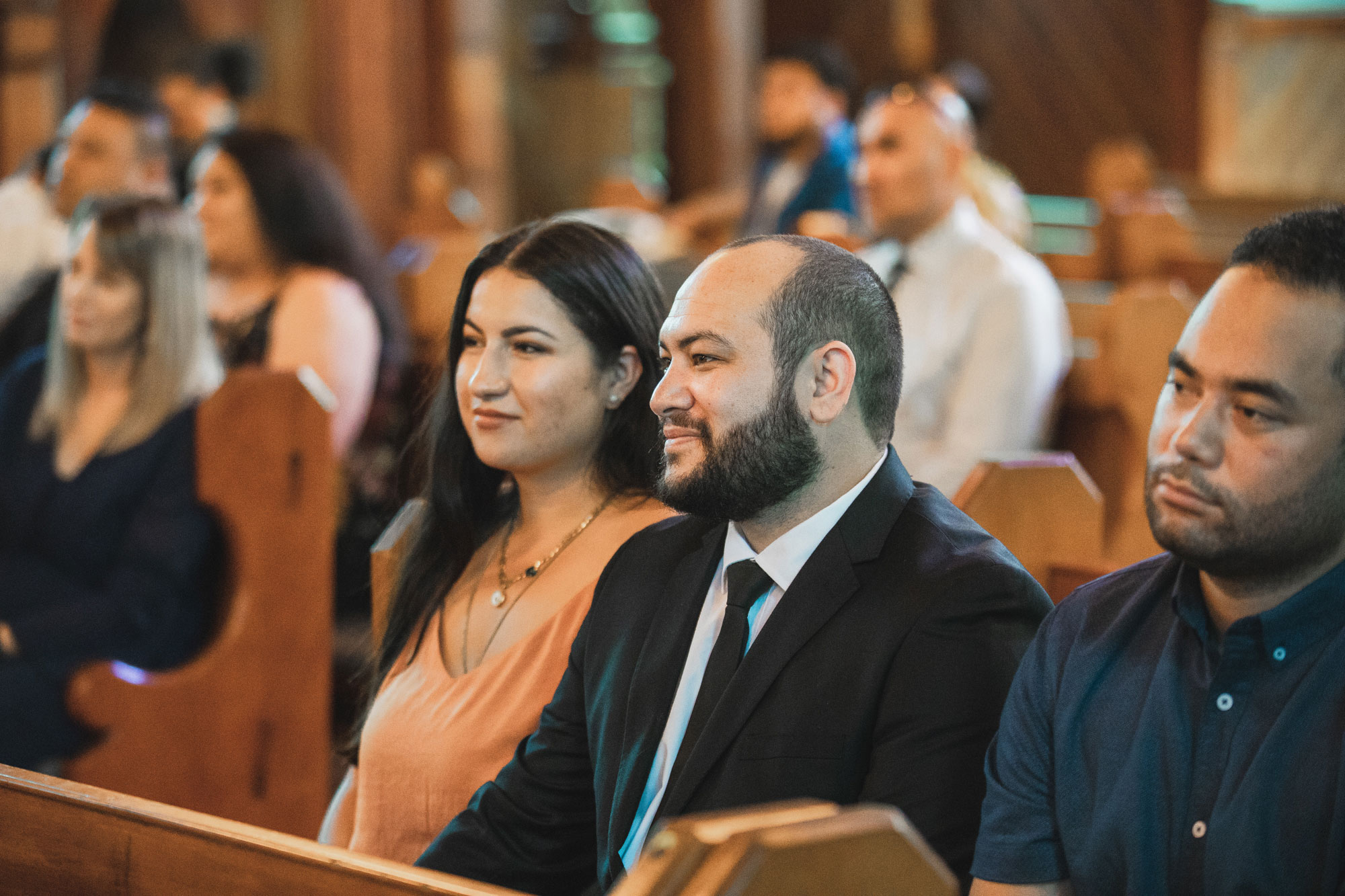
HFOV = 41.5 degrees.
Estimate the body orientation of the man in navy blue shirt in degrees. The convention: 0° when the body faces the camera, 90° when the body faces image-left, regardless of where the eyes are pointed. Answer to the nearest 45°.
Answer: approximately 45°

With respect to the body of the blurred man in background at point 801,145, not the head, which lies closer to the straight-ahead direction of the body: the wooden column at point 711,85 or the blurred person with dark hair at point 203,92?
the blurred person with dark hair

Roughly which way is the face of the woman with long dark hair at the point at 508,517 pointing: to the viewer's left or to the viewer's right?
to the viewer's left

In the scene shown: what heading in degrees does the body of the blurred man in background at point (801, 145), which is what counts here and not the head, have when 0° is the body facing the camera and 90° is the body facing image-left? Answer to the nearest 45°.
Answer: approximately 45°

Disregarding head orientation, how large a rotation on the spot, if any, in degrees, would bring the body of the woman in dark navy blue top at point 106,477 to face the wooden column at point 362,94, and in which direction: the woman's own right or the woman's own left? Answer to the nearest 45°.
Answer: approximately 135° to the woman's own right
